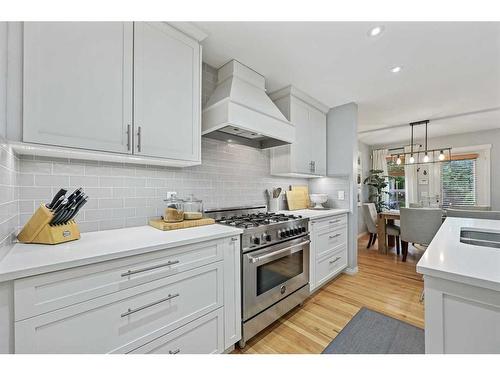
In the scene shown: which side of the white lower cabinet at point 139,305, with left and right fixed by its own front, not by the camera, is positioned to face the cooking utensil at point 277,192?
left

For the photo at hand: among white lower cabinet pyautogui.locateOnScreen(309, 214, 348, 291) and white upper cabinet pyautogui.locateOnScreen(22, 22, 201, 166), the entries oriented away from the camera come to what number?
0

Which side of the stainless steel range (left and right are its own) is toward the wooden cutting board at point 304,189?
left

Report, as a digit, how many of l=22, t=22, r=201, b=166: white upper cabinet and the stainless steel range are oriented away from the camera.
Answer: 0

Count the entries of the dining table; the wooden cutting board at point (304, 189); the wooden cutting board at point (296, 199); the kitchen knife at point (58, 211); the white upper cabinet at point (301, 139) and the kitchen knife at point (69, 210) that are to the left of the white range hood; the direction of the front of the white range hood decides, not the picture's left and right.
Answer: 4

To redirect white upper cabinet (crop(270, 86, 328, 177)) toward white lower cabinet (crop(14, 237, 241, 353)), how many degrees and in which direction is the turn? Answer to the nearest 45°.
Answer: approximately 90° to its right

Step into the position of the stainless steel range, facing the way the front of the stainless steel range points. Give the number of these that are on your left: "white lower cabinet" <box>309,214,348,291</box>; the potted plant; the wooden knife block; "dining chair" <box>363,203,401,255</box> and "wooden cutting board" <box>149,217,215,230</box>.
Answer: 3

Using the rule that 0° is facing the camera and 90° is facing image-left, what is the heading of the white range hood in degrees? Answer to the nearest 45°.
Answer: approximately 315°

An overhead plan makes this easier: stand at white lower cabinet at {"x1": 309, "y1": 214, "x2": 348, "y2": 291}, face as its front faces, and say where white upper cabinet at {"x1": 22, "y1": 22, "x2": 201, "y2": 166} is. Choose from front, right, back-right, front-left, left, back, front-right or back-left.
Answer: right
